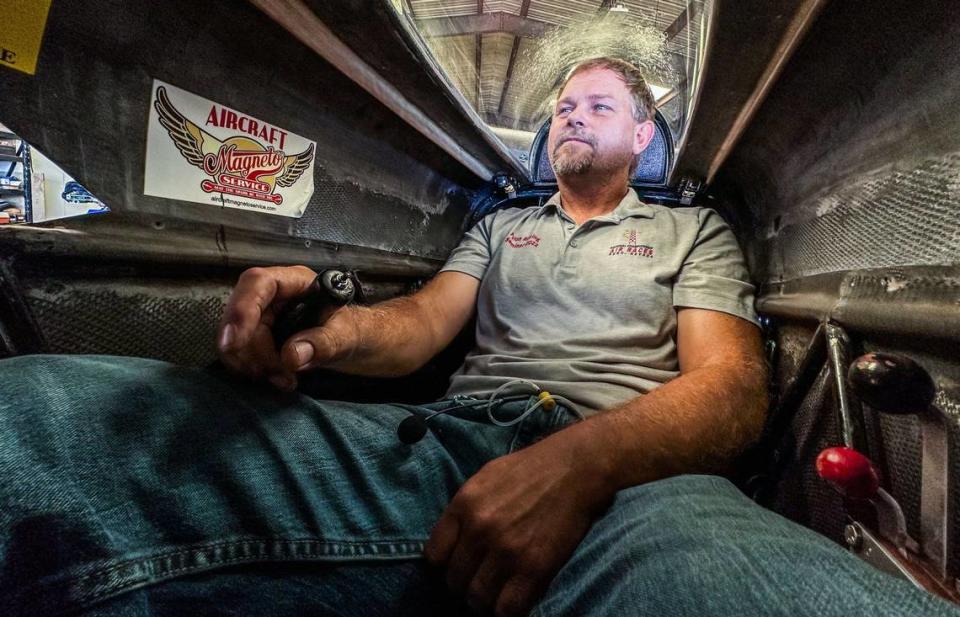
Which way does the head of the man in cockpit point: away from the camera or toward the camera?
toward the camera

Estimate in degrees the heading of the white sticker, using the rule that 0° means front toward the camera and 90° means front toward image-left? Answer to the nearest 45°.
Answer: approximately 315°

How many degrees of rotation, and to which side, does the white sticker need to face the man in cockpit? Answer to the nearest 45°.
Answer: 0° — it already faces them
